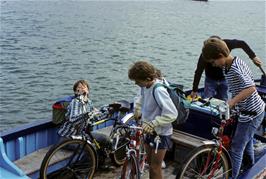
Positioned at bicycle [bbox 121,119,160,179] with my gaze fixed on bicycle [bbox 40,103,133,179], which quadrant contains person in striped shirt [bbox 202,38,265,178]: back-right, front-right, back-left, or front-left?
back-right

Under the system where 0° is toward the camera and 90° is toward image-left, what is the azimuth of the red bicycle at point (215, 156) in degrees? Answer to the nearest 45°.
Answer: approximately 45°

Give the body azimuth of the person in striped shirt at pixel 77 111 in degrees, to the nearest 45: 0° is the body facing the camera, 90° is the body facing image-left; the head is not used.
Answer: approximately 315°

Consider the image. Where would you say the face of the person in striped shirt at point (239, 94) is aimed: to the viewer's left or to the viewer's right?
to the viewer's left

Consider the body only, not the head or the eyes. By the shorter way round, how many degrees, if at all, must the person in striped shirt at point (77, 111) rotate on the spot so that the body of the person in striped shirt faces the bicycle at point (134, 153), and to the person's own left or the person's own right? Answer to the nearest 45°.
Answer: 0° — they already face it

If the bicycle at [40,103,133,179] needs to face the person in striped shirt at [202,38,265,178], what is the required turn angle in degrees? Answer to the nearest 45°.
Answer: approximately 135° to its left

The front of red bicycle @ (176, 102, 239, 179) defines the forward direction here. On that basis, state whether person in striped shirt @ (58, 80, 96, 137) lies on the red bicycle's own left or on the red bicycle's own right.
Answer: on the red bicycle's own right

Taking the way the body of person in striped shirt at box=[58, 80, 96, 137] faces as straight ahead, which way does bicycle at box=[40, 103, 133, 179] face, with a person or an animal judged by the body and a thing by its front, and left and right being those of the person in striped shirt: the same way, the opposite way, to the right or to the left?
to the right
